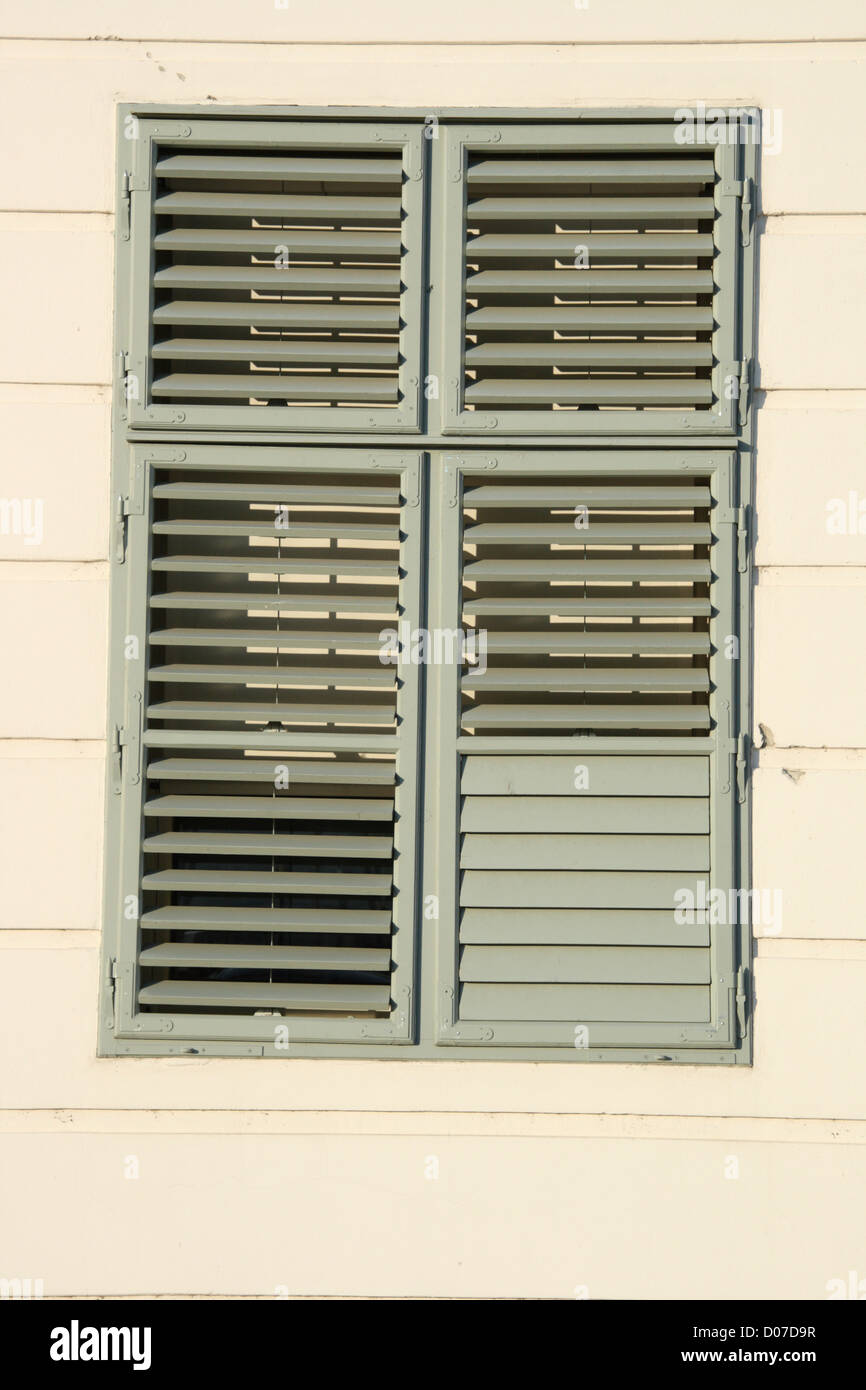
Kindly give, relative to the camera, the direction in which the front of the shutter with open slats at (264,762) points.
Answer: facing the viewer

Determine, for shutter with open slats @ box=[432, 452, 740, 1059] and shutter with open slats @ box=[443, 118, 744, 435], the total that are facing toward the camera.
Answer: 2

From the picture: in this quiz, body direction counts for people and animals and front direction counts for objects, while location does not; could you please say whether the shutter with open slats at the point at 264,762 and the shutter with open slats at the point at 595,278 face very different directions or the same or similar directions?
same or similar directions

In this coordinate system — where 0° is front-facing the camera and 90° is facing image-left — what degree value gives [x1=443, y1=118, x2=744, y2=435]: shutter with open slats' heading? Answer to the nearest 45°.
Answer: approximately 0°

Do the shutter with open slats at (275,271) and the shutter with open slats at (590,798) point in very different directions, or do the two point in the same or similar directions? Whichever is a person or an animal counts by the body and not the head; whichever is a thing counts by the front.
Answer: same or similar directions

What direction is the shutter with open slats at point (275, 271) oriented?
toward the camera

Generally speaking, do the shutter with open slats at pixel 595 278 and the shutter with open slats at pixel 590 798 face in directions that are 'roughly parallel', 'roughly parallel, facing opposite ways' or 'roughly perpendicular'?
roughly parallel
